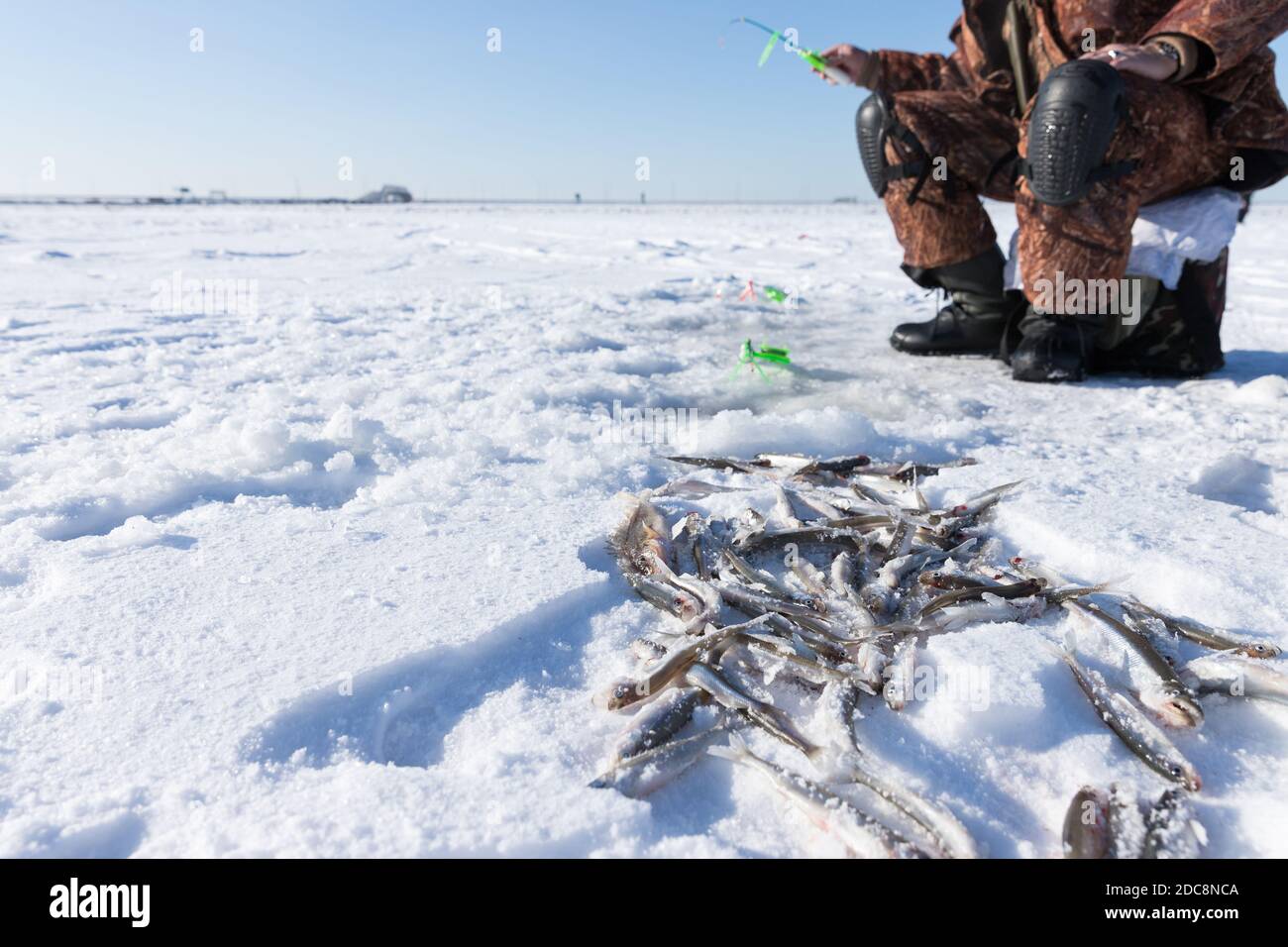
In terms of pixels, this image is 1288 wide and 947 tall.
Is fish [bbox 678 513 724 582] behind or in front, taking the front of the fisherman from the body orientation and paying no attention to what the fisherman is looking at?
in front

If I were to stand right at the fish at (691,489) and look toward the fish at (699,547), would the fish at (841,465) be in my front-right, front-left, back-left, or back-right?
back-left

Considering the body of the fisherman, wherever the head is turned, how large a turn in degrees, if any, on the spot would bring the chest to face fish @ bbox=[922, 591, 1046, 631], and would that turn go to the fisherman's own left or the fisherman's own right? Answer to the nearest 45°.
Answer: approximately 45° to the fisherman's own left

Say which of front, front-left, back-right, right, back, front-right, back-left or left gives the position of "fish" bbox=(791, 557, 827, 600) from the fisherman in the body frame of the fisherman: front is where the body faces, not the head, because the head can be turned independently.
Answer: front-left

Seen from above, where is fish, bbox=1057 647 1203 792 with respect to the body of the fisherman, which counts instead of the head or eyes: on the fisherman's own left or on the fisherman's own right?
on the fisherman's own left

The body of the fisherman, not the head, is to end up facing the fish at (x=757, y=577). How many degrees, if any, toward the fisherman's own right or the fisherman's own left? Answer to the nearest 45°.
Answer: approximately 45° to the fisherman's own left

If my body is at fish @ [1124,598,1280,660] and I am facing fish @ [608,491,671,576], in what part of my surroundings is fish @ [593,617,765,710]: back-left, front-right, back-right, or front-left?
front-left

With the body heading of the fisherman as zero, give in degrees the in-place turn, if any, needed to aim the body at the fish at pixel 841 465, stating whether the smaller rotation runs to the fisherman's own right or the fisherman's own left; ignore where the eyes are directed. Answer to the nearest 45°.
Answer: approximately 45° to the fisherman's own left

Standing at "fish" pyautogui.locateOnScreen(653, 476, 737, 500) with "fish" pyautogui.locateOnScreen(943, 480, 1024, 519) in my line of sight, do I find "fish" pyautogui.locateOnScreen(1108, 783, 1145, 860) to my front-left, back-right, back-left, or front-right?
front-right

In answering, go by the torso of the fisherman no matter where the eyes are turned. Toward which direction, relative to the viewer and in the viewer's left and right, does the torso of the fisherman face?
facing the viewer and to the left of the viewer

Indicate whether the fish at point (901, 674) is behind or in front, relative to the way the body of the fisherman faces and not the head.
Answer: in front

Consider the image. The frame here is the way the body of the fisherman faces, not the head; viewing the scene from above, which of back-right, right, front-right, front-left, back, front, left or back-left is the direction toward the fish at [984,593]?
front-left

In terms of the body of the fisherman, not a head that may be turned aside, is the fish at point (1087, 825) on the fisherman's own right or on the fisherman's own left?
on the fisherman's own left

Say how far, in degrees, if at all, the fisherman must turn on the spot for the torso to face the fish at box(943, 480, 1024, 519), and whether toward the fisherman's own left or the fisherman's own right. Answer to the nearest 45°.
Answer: approximately 45° to the fisherman's own left

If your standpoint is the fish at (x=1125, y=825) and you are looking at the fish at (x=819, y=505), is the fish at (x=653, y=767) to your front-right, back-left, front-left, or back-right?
front-left
